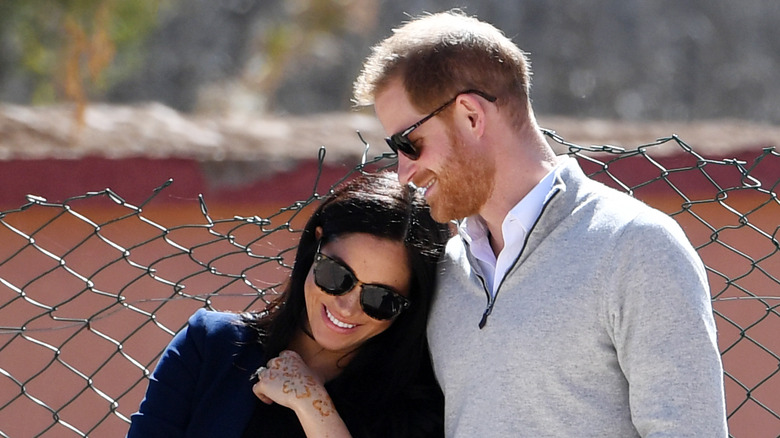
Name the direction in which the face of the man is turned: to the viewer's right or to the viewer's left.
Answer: to the viewer's left

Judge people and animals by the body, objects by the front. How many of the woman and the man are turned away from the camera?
0

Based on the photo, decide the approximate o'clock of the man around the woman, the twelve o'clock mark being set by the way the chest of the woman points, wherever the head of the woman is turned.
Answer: The man is roughly at 10 o'clock from the woman.

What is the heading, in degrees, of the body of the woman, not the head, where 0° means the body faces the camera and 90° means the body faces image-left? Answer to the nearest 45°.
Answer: approximately 0°

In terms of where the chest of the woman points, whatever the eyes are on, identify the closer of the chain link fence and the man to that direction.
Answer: the man

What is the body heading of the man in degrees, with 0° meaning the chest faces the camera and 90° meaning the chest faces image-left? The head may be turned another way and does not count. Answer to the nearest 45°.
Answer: approximately 45°
